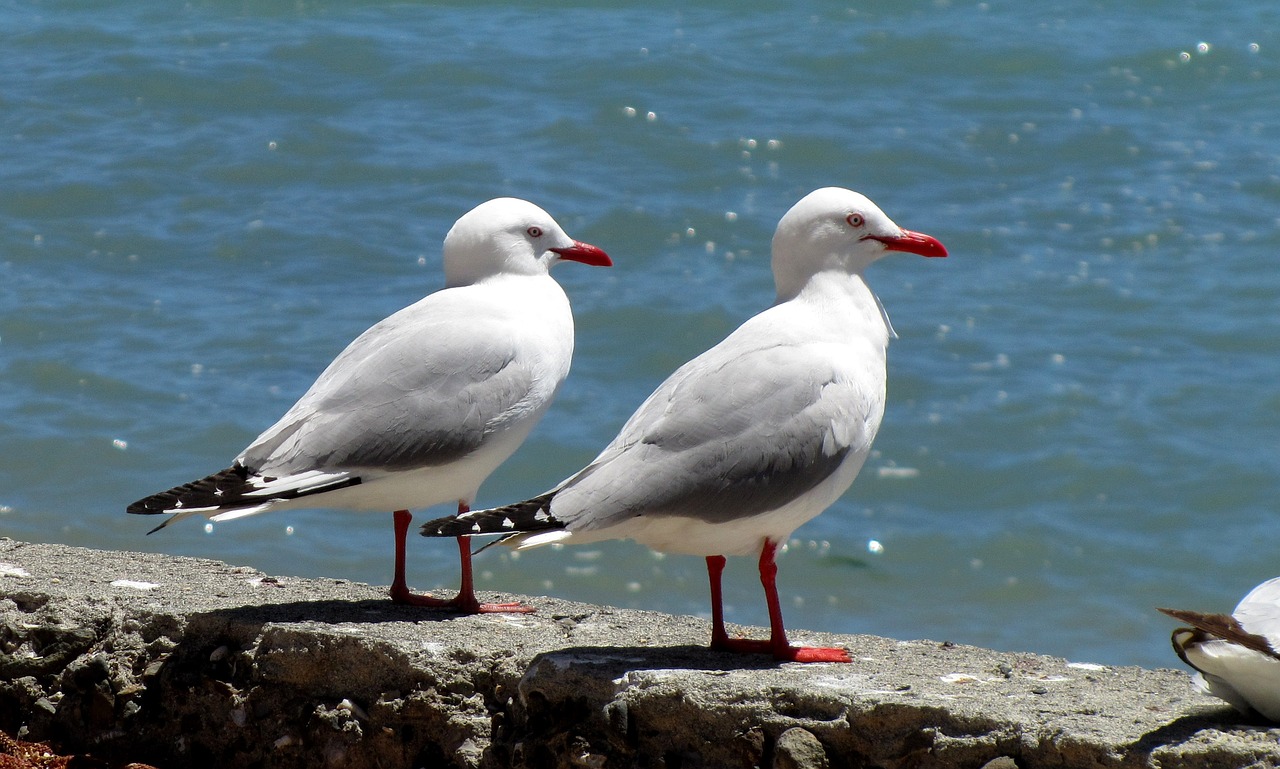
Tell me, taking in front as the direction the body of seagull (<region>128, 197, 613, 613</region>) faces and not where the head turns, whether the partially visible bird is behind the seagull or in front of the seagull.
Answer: in front

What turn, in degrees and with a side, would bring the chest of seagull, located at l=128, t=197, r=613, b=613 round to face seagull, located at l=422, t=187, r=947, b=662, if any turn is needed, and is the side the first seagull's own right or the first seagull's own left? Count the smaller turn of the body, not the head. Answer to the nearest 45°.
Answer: approximately 45° to the first seagull's own right

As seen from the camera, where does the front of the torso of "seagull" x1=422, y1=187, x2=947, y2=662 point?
to the viewer's right

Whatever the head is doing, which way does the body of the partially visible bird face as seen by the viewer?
to the viewer's right

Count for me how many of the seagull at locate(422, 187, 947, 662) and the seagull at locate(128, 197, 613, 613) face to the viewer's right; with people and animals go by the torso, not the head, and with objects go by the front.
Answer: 2

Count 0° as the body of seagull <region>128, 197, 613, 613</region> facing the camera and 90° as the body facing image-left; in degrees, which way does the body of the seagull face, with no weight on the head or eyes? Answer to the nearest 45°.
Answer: approximately 270°

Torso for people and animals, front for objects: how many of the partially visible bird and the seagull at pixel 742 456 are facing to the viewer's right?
2

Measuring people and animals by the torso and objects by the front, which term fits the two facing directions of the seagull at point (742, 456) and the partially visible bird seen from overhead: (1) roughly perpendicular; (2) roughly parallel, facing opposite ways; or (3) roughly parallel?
roughly parallel

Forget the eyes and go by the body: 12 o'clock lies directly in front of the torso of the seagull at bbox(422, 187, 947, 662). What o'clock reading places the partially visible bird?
The partially visible bird is roughly at 1 o'clock from the seagull.

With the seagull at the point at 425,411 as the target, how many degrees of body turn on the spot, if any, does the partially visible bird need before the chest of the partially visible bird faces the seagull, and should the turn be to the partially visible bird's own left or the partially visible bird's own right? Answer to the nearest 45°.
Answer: approximately 180°

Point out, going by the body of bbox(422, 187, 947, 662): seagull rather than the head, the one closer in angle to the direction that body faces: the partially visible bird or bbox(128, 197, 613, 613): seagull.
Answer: the partially visible bird

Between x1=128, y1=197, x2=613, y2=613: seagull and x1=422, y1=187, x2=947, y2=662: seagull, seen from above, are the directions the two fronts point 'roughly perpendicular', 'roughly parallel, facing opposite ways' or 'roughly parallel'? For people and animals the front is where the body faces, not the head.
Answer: roughly parallel
